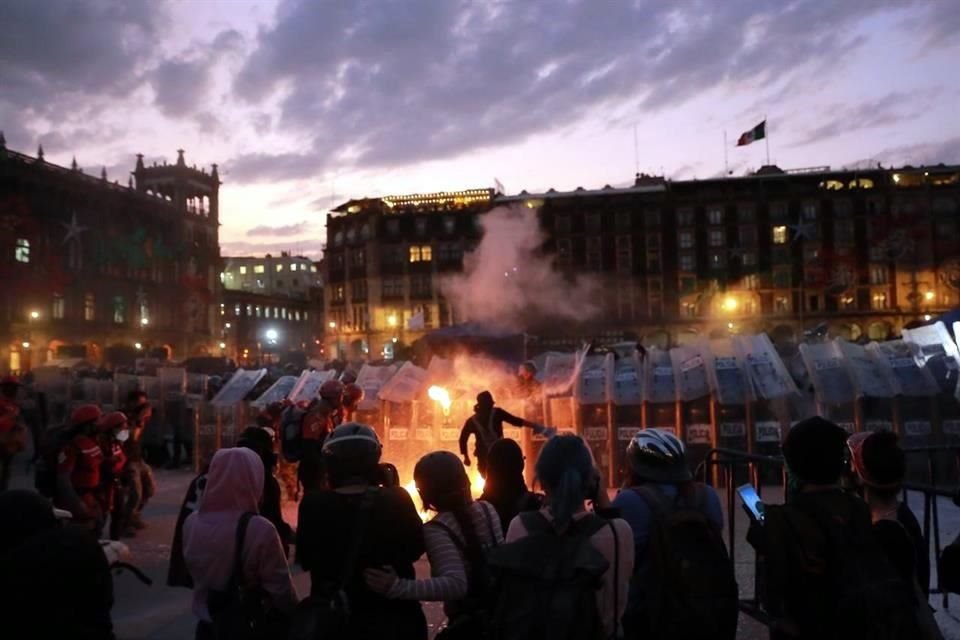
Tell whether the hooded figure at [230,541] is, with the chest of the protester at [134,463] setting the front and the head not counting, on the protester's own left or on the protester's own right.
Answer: on the protester's own right

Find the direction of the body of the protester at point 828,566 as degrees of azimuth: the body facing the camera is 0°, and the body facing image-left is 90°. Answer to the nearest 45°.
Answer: approximately 180°

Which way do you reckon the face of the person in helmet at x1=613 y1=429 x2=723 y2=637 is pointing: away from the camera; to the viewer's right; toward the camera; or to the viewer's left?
away from the camera

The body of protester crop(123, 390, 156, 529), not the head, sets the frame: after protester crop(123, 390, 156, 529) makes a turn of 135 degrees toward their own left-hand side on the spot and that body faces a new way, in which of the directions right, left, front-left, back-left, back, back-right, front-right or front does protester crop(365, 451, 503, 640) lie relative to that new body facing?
back-left

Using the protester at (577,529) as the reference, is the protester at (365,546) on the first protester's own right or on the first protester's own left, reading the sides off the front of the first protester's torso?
on the first protester's own left

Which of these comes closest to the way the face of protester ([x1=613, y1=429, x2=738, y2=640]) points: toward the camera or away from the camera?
away from the camera

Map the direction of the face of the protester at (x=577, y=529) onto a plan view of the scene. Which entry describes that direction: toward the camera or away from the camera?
away from the camera

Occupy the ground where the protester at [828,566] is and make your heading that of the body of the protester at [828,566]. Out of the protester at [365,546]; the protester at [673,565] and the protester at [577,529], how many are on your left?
3

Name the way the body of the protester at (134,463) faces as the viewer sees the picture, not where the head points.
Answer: to the viewer's right

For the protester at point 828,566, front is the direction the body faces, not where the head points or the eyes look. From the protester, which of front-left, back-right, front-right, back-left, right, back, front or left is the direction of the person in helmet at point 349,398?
front-left
